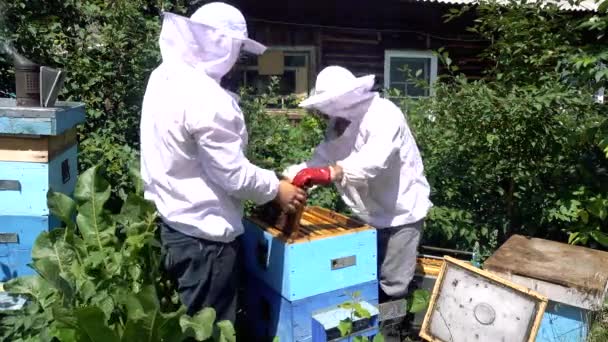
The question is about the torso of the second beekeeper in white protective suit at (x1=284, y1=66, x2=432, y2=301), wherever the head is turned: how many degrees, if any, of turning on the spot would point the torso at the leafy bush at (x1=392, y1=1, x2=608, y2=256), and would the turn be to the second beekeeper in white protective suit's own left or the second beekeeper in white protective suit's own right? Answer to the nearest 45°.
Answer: approximately 135° to the second beekeeper in white protective suit's own right

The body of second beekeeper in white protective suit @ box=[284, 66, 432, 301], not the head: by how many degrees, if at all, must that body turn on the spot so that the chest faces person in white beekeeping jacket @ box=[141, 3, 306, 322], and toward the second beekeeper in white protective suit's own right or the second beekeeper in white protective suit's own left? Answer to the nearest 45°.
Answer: approximately 45° to the second beekeeper in white protective suit's own left

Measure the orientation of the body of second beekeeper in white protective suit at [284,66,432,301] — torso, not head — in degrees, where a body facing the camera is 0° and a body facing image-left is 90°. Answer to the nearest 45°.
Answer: approximately 90°

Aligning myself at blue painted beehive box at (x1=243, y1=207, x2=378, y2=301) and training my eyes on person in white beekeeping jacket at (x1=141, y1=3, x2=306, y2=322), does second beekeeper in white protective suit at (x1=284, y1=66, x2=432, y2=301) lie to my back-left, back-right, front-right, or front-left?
back-right

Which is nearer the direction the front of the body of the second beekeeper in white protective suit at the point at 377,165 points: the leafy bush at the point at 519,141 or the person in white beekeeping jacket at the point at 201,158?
the person in white beekeeping jacket
